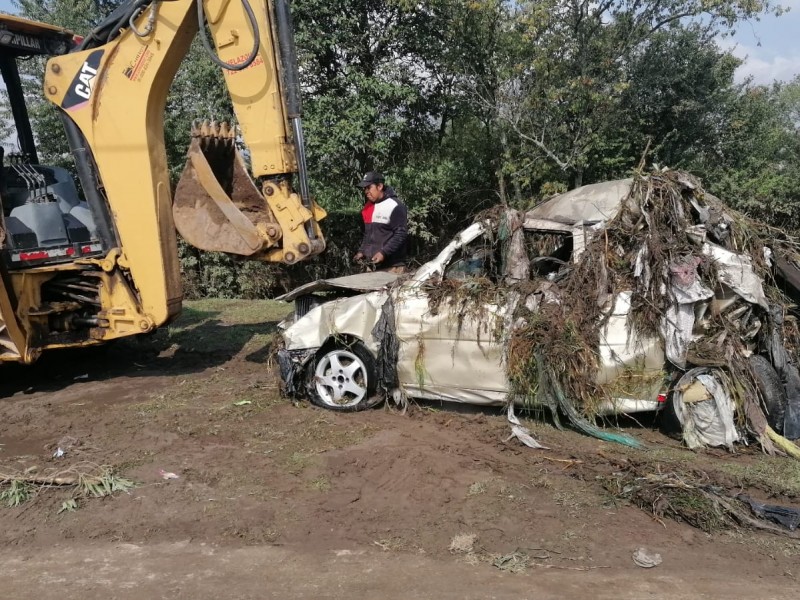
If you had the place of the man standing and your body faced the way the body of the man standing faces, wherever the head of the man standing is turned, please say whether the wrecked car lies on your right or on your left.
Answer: on your left

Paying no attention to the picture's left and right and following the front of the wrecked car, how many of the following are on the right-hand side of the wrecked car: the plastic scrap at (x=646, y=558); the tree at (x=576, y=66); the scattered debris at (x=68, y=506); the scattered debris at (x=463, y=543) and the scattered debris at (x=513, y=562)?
1

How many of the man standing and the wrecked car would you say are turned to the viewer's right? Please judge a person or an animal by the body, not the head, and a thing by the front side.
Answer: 0

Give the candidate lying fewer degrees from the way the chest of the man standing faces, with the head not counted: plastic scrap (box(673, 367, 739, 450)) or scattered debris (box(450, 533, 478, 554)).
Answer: the scattered debris

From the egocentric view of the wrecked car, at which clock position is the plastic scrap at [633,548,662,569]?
The plastic scrap is roughly at 9 o'clock from the wrecked car.

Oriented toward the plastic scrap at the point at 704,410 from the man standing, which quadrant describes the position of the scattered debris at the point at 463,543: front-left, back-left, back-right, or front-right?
front-right

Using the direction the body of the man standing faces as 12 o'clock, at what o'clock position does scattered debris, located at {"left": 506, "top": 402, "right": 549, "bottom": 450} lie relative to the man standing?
The scattered debris is roughly at 10 o'clock from the man standing.

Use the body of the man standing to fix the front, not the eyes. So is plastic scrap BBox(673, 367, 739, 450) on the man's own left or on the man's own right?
on the man's own left

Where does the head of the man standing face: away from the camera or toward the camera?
toward the camera

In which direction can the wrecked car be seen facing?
to the viewer's left
